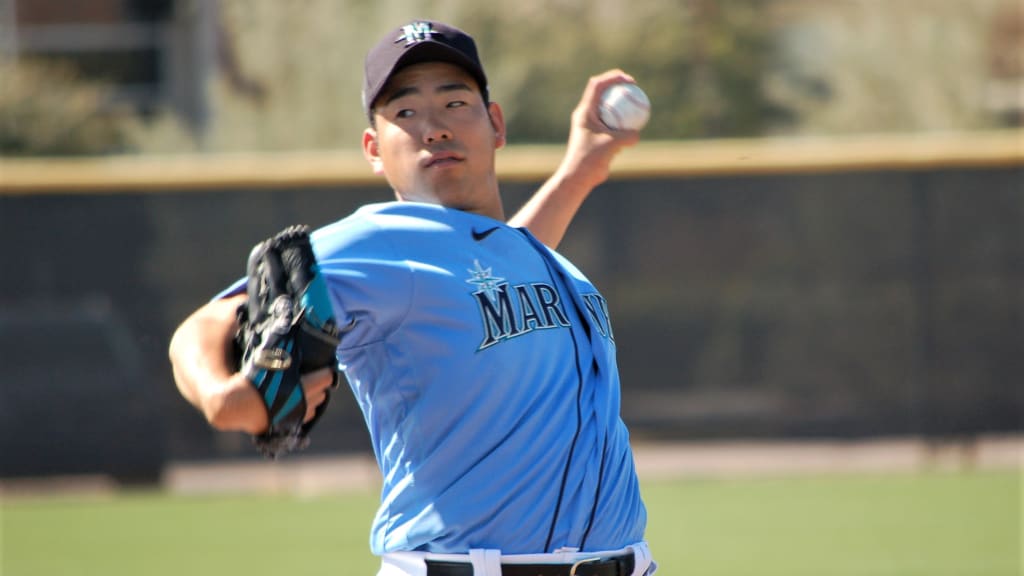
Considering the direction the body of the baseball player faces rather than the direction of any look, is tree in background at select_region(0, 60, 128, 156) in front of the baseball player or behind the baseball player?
behind
